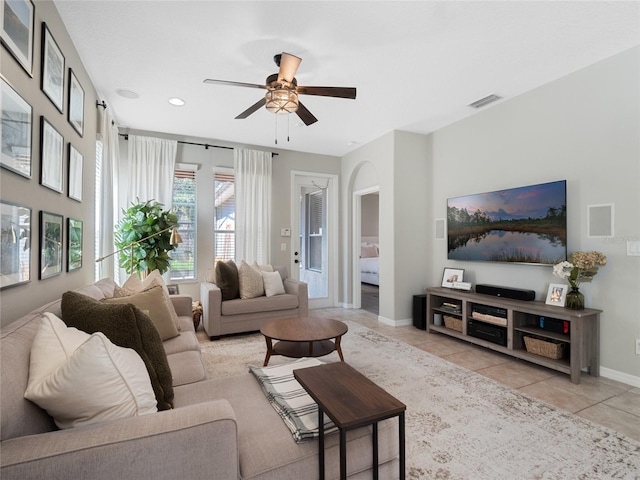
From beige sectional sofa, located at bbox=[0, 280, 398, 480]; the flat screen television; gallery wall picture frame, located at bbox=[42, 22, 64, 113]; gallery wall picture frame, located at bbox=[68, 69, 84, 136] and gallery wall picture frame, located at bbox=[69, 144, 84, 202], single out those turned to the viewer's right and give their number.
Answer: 4

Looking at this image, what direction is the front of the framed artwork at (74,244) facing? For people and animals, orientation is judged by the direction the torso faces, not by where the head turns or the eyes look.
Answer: to the viewer's right

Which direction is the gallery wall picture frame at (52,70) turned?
to the viewer's right

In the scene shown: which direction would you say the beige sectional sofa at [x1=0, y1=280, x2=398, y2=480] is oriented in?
to the viewer's right

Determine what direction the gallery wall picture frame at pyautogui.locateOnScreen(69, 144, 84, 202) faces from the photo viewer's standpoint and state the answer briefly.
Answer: facing to the right of the viewer

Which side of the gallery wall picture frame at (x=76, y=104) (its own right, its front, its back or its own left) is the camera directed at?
right

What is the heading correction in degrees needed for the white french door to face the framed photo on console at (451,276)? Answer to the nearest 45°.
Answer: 0° — it already faces it

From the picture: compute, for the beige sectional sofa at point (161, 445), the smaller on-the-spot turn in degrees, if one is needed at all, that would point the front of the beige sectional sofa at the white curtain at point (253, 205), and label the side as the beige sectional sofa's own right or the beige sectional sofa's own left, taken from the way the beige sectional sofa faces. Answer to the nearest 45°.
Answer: approximately 90° to the beige sectional sofa's own left

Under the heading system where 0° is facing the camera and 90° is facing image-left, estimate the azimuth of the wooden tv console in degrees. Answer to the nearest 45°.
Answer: approximately 45°
